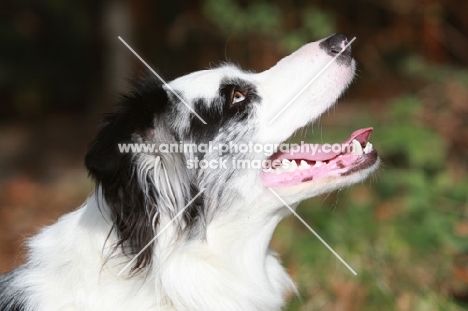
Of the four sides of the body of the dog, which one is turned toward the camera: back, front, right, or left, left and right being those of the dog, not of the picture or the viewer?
right
